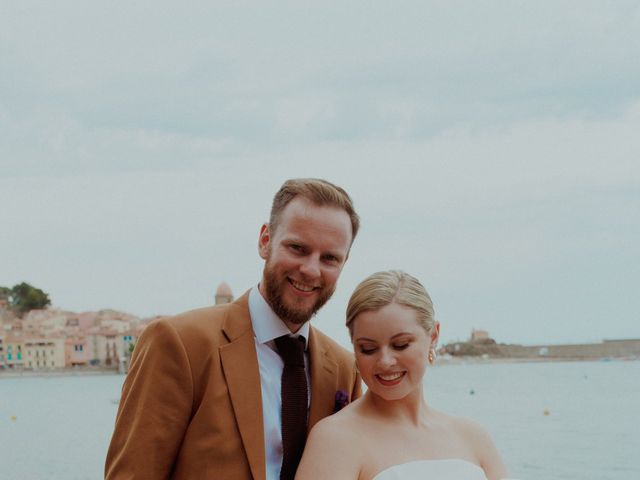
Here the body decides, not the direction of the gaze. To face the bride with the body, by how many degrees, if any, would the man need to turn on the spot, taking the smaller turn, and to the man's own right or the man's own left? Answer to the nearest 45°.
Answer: approximately 45° to the man's own left

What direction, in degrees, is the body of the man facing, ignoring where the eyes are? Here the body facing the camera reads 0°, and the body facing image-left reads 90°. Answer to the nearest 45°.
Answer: approximately 315°
